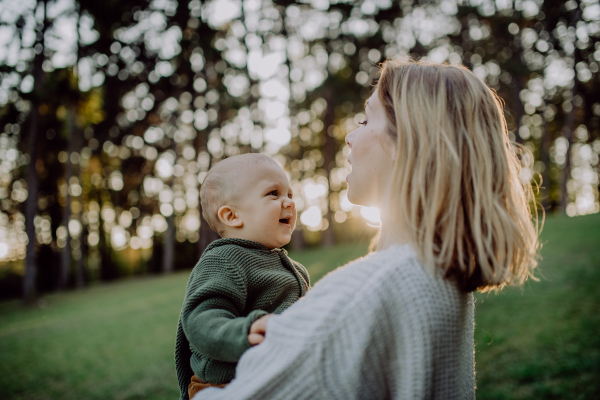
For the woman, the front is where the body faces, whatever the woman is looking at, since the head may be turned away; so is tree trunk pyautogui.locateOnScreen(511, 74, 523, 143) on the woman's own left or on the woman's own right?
on the woman's own right

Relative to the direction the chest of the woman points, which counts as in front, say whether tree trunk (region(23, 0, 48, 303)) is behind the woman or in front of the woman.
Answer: in front

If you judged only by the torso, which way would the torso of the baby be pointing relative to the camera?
to the viewer's right

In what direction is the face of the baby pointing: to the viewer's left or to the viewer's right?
to the viewer's right

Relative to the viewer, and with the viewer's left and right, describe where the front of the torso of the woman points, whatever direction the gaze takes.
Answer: facing away from the viewer and to the left of the viewer

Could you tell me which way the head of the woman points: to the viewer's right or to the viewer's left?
to the viewer's left
